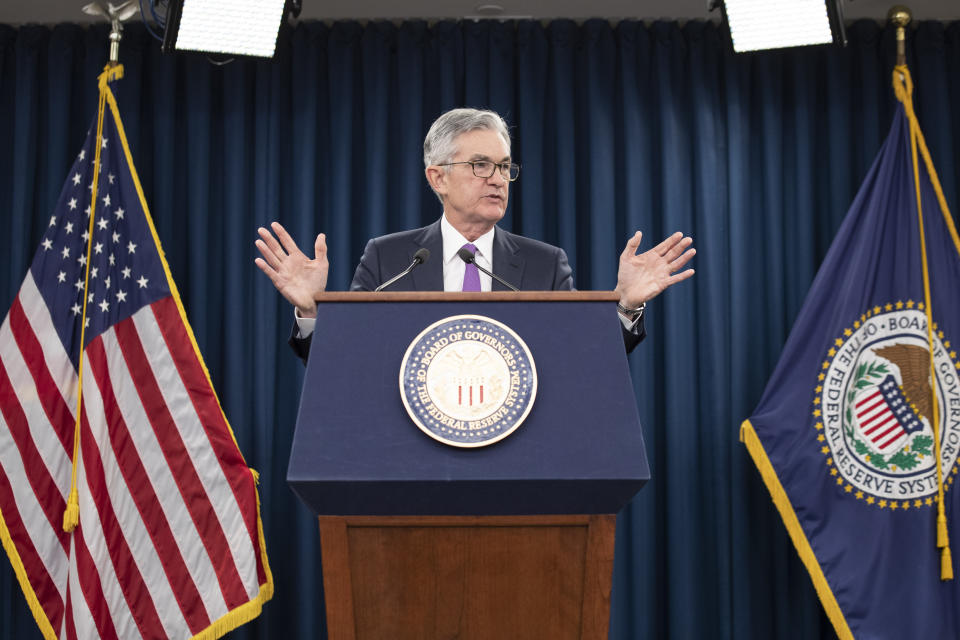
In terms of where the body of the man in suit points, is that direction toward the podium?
yes

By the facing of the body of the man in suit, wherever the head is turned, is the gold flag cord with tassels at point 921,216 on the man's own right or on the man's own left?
on the man's own left

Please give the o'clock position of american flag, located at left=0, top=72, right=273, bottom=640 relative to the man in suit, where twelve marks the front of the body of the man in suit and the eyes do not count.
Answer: The american flag is roughly at 4 o'clock from the man in suit.

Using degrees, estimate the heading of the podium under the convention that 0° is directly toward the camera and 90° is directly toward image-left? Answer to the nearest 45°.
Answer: approximately 0°

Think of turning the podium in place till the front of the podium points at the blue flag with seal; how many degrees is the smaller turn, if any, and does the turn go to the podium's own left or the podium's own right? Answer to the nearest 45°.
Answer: approximately 135° to the podium's own left
